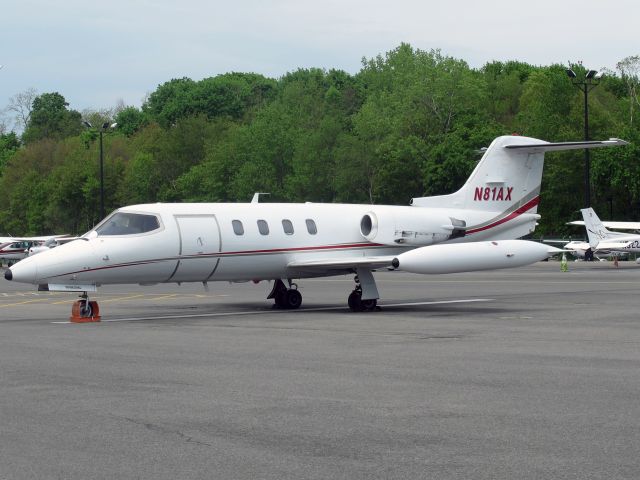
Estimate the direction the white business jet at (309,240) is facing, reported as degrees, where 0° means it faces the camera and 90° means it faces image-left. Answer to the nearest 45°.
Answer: approximately 45°

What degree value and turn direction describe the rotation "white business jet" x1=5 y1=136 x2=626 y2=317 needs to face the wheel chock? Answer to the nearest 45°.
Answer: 0° — it already faces it
